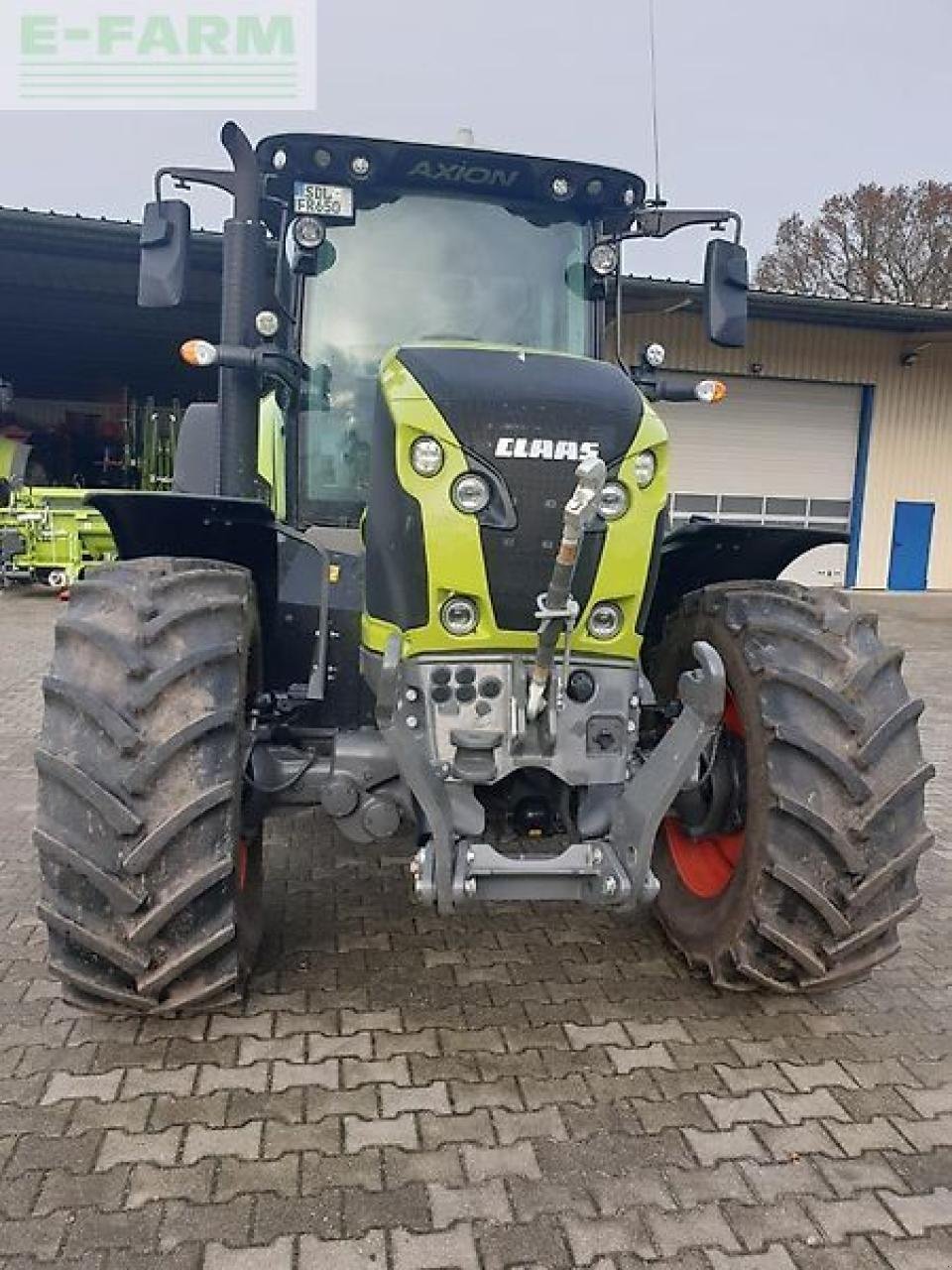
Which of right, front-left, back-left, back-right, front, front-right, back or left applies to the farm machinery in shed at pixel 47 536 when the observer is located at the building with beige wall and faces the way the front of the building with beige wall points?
front-right

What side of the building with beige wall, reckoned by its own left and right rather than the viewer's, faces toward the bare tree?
back

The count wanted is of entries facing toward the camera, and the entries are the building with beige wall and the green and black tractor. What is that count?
2

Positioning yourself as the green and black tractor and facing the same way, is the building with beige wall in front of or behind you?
behind

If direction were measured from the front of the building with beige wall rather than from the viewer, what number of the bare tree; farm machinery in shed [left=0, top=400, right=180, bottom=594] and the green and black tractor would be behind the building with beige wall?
1

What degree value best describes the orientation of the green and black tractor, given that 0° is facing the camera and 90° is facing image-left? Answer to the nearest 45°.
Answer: approximately 0°

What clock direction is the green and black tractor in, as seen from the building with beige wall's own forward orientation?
The green and black tractor is roughly at 12 o'clock from the building with beige wall.
